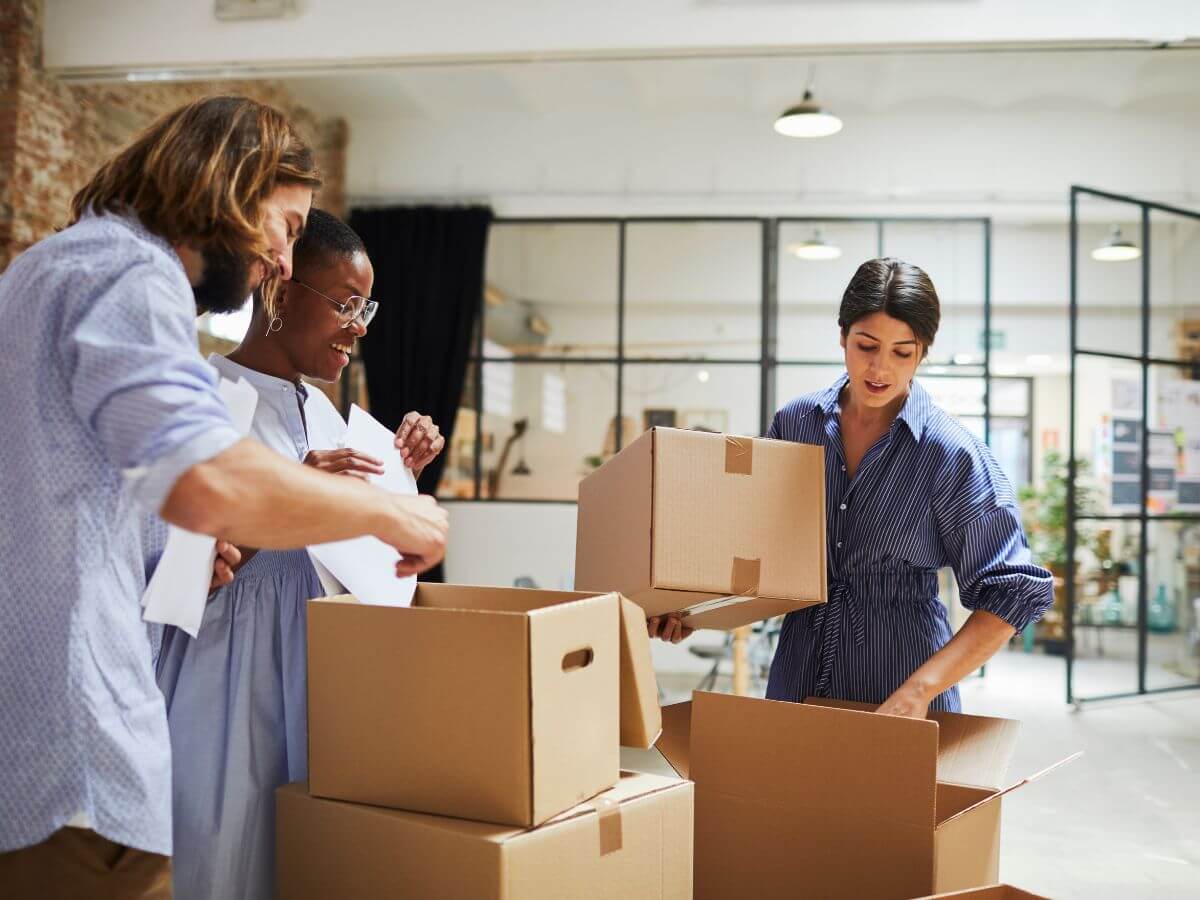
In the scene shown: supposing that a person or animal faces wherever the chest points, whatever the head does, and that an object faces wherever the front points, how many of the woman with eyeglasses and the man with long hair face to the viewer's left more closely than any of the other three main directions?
0

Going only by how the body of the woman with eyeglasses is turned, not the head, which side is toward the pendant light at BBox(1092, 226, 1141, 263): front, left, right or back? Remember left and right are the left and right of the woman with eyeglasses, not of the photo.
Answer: left

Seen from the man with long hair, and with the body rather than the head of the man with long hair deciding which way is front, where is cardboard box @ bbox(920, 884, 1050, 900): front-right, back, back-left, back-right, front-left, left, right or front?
front

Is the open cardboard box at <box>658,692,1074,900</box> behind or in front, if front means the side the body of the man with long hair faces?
in front

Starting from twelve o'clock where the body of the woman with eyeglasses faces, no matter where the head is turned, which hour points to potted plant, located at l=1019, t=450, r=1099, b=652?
The potted plant is roughly at 9 o'clock from the woman with eyeglasses.

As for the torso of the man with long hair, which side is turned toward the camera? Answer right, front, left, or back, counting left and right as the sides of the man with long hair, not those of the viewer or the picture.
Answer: right

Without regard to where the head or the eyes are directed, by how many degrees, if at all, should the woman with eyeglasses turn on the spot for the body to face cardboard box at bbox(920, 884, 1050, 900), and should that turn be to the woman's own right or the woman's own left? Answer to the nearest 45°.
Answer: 0° — they already face it

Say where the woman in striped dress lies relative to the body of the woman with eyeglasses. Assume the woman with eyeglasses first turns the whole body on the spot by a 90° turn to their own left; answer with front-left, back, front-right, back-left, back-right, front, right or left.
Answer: front-right

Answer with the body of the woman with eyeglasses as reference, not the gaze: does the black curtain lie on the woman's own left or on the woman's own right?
on the woman's own left

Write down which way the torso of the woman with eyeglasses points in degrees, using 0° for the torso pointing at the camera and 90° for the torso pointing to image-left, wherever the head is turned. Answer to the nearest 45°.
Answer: approximately 315°

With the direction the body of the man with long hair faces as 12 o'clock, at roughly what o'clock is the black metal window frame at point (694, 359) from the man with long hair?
The black metal window frame is roughly at 10 o'clock from the man with long hair.

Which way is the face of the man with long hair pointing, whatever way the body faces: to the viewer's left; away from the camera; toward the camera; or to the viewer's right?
to the viewer's right
